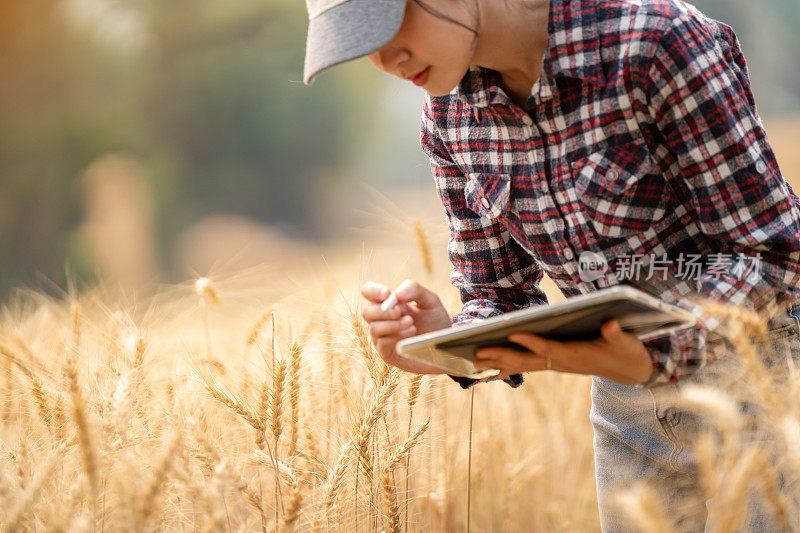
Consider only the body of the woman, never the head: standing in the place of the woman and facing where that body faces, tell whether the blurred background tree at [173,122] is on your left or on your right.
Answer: on your right

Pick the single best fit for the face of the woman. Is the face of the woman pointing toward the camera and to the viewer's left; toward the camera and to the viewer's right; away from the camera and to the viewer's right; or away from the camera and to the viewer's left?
toward the camera and to the viewer's left

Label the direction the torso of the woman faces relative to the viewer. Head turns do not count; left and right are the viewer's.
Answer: facing the viewer and to the left of the viewer
